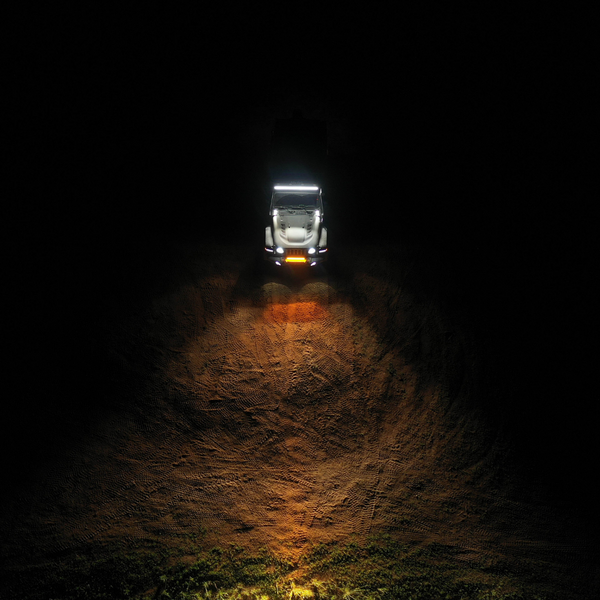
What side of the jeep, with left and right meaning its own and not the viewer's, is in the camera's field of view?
front
